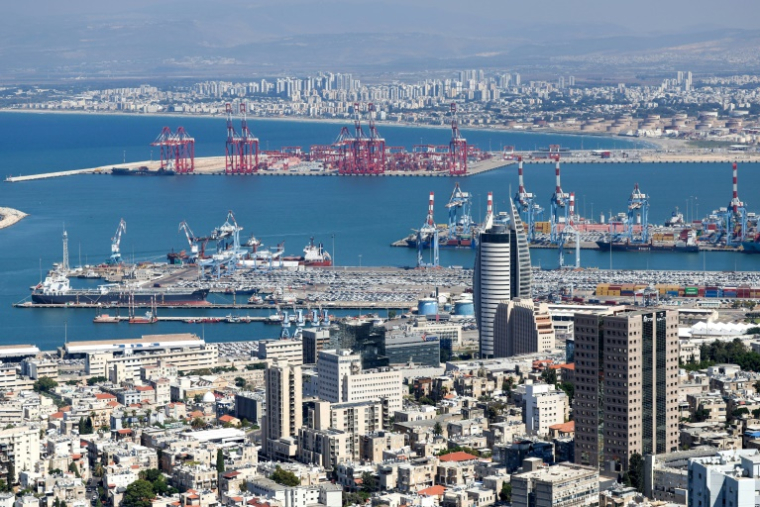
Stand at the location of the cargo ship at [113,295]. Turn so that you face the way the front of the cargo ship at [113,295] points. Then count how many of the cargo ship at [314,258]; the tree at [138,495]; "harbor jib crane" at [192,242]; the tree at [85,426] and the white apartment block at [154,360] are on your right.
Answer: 3

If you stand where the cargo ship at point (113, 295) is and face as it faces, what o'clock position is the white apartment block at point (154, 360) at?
The white apartment block is roughly at 3 o'clock from the cargo ship.

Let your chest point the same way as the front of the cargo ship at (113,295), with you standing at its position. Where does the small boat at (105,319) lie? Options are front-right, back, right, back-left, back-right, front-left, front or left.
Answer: right

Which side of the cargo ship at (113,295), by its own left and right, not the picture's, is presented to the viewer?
right

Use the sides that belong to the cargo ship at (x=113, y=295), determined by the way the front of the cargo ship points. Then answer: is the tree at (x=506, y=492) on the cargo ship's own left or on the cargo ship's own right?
on the cargo ship's own right

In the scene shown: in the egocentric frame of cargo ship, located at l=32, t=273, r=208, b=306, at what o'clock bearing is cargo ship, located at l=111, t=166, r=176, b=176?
cargo ship, located at l=111, t=166, r=176, b=176 is roughly at 9 o'clock from cargo ship, located at l=32, t=273, r=208, b=306.
